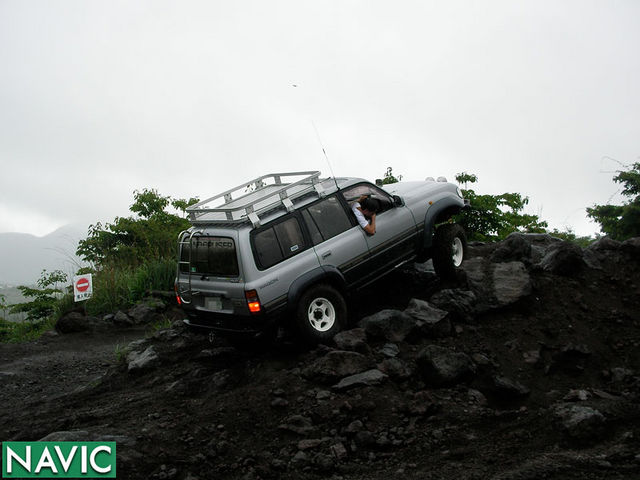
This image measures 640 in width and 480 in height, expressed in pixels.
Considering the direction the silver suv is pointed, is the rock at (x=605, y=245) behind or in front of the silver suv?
in front

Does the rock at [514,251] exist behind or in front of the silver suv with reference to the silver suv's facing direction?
in front

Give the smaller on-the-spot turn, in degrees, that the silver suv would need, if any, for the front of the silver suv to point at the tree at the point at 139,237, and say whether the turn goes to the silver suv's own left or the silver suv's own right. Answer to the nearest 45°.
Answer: approximately 90° to the silver suv's own left

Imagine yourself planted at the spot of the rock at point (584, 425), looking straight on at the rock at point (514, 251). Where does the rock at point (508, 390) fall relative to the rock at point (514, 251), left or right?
left

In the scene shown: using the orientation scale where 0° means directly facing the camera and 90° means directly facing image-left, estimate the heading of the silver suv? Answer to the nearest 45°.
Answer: approximately 225°

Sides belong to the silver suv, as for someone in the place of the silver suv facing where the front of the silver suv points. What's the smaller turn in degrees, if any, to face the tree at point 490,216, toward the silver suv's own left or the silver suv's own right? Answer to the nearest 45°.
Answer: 0° — it already faces it
